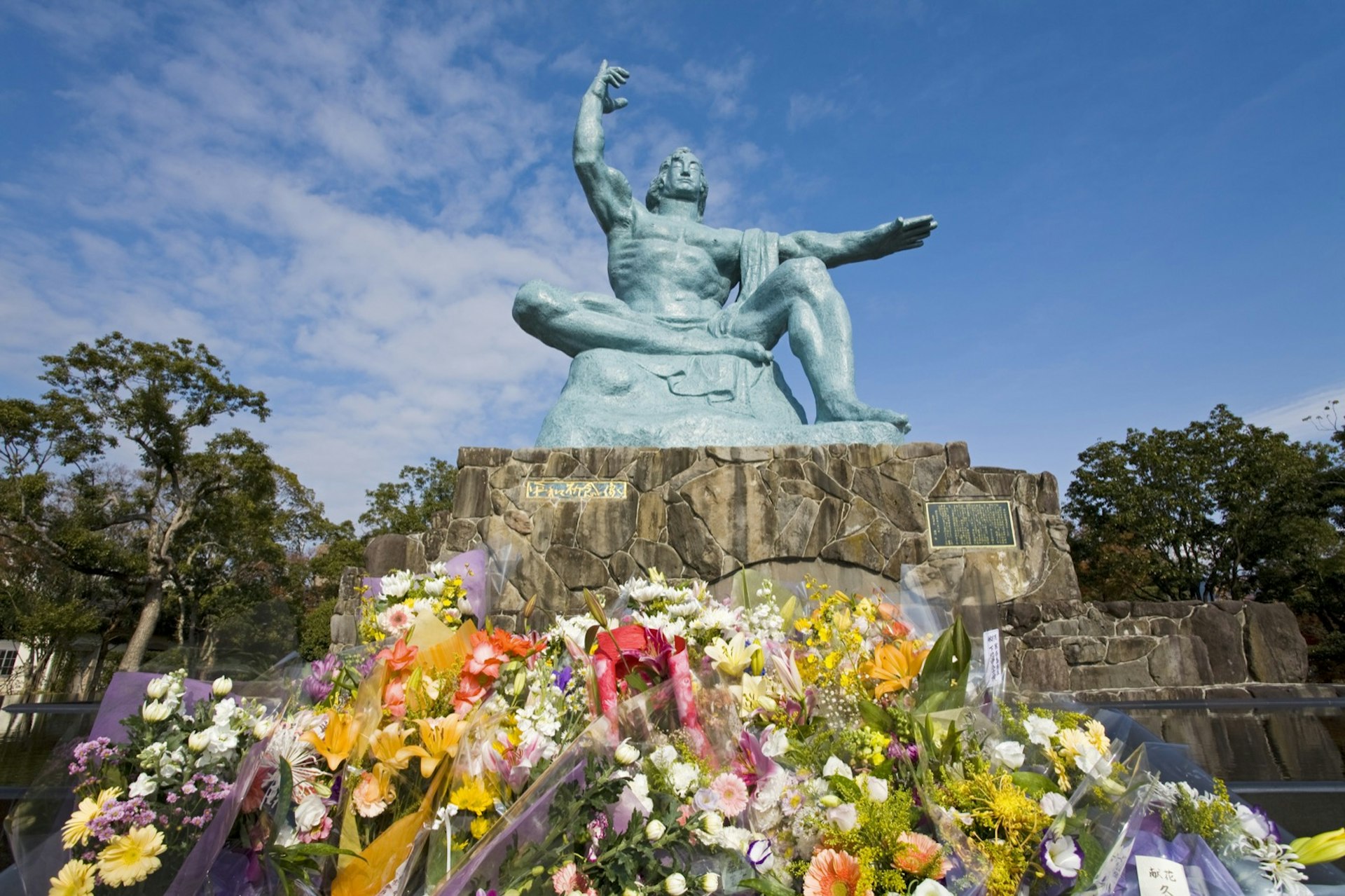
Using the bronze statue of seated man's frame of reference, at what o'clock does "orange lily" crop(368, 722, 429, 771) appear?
The orange lily is roughly at 12 o'clock from the bronze statue of seated man.

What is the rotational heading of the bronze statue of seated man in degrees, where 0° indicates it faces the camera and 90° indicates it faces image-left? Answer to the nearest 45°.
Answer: approximately 0°

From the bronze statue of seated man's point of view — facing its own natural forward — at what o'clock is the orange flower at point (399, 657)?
The orange flower is roughly at 12 o'clock from the bronze statue of seated man.

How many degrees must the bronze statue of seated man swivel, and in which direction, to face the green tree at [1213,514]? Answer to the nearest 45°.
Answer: approximately 135° to its left

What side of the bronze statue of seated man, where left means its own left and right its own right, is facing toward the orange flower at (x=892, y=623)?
front

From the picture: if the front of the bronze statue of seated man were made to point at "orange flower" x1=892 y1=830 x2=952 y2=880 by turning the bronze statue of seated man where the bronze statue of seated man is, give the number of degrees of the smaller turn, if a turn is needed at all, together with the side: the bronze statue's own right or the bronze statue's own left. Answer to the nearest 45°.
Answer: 0° — it already faces it

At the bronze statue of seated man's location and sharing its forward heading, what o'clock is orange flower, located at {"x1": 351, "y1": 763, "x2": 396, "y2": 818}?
The orange flower is roughly at 12 o'clock from the bronze statue of seated man.

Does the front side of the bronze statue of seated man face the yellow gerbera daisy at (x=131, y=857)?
yes

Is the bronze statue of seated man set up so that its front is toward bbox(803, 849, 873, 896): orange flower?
yes

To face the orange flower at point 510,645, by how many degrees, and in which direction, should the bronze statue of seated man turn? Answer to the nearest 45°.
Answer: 0° — it already faces it

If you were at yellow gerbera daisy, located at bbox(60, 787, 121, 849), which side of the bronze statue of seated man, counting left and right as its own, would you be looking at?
front

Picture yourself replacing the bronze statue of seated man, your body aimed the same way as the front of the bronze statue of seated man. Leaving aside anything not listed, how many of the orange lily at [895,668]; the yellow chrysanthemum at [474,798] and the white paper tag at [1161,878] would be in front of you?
3

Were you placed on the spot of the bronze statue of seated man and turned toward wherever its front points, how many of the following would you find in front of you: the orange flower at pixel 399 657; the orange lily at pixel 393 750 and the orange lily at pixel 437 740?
3
